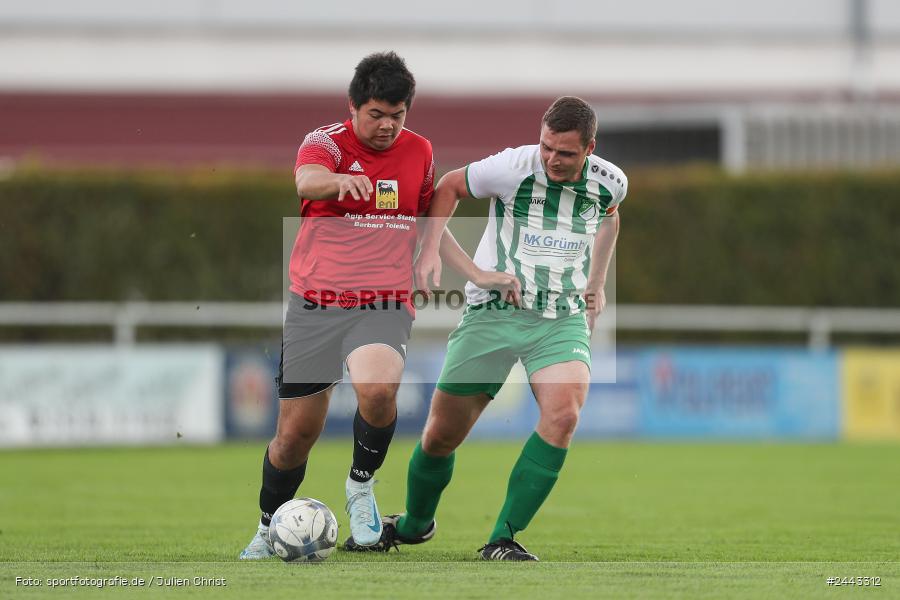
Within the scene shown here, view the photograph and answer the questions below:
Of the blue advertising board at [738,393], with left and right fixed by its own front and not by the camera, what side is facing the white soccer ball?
front

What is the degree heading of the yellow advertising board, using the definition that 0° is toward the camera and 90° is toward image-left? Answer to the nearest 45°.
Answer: approximately 0°

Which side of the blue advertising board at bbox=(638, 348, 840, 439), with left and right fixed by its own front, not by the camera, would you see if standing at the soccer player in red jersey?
front

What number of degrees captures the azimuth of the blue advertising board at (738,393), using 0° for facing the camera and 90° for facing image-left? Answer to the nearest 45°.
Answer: approximately 0°

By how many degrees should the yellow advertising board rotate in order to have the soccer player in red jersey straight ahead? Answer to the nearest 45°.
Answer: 0° — it already faces them

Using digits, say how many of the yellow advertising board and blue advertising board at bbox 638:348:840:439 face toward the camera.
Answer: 2

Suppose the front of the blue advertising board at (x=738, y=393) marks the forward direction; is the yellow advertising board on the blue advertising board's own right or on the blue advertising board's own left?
on the blue advertising board's own left

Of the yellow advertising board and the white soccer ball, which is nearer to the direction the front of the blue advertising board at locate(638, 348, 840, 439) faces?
the white soccer ball

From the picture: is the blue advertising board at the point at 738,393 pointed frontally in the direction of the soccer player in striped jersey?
yes
